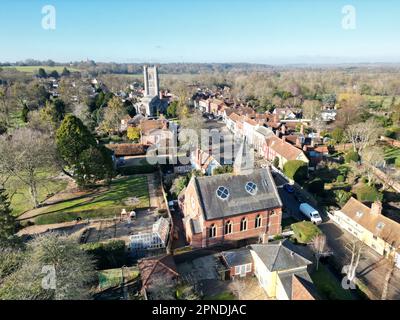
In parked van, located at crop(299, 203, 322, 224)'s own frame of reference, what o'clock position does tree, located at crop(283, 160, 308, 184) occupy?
The tree is roughly at 7 o'clock from the parked van.

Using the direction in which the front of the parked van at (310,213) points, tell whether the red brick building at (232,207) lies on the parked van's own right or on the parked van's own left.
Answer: on the parked van's own right

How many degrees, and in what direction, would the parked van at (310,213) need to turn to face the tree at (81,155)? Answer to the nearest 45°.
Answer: approximately 135° to its right

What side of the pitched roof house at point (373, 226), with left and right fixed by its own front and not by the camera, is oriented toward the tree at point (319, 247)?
front

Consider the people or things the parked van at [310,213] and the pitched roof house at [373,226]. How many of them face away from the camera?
0

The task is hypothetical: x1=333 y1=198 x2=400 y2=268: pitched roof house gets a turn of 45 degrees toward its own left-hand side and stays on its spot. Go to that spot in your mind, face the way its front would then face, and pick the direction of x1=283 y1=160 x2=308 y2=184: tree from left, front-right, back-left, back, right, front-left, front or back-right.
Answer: back-right

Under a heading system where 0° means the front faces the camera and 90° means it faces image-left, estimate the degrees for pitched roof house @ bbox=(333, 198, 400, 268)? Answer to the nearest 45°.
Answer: approximately 45°

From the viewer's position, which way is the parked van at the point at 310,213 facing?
facing the viewer and to the right of the viewer

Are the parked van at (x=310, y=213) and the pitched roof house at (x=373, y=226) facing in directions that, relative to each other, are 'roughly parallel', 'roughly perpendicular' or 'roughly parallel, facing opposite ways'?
roughly perpendicular

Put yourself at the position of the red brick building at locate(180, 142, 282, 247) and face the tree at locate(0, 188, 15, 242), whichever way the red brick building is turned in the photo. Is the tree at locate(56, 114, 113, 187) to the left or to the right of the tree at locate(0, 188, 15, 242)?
right

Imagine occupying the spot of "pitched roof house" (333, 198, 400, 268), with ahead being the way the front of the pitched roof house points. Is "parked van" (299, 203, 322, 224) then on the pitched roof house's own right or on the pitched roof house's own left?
on the pitched roof house's own right

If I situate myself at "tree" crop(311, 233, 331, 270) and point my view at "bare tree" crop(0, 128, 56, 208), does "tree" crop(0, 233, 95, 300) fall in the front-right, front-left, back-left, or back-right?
front-left

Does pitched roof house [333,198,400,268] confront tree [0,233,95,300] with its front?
yes
